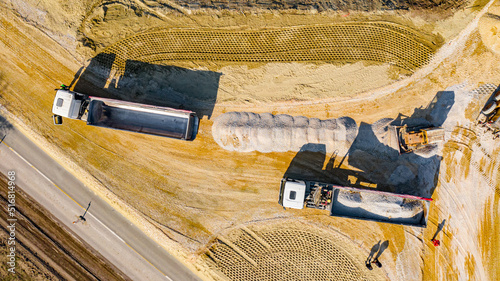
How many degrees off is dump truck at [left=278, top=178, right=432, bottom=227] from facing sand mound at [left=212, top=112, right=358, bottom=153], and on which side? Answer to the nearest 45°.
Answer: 0° — it already faces it

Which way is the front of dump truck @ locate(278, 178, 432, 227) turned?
to the viewer's left
